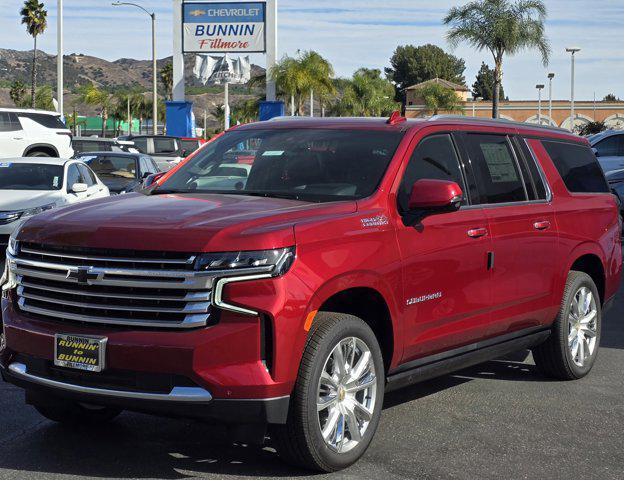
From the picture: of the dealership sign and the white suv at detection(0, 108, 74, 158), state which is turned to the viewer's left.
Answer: the white suv

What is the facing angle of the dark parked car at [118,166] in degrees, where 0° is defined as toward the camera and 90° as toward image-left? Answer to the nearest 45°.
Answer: approximately 45°

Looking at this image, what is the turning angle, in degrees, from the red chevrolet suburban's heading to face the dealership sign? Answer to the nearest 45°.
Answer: approximately 135° to its right

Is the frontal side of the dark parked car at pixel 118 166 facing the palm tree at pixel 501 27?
no

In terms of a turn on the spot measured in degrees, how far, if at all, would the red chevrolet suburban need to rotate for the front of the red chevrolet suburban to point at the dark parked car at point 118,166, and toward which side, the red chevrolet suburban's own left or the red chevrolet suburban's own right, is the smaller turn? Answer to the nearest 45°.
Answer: approximately 135° to the red chevrolet suburban's own right

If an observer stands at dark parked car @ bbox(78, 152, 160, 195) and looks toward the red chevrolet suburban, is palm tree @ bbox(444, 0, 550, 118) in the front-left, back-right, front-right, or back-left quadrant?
back-left

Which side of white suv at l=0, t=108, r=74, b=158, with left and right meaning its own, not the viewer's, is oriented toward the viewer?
left

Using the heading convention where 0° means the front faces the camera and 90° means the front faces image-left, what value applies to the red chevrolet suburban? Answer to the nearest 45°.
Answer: approximately 45°

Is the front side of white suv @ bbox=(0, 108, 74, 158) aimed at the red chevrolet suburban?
no

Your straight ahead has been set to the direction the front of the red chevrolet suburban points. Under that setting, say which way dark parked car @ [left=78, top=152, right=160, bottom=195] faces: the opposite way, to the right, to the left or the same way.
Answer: the same way

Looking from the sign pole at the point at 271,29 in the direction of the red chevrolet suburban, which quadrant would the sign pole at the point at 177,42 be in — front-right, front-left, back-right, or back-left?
back-right

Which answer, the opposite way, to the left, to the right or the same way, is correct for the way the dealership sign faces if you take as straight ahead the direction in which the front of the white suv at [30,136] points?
to the left

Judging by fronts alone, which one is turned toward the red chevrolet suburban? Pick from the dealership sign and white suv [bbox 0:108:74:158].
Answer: the dealership sign

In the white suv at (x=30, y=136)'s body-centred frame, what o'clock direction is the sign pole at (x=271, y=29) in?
The sign pole is roughly at 4 o'clock from the white suv.

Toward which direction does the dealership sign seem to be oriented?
toward the camera

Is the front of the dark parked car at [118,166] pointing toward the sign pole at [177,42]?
no
